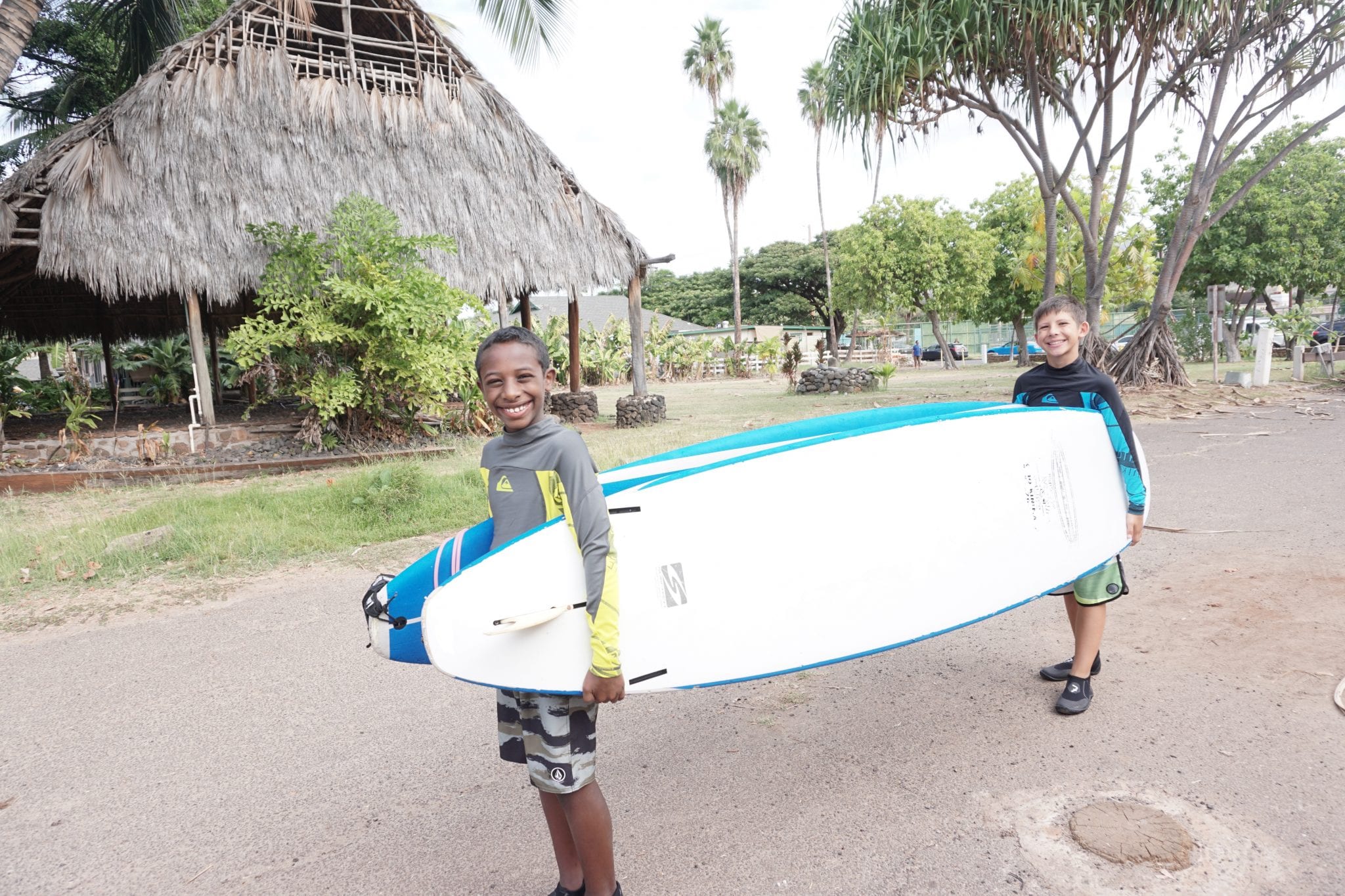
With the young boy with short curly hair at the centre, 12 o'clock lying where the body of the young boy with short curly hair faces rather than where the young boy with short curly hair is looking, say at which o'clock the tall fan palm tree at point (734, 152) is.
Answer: The tall fan palm tree is roughly at 5 o'clock from the young boy with short curly hair.

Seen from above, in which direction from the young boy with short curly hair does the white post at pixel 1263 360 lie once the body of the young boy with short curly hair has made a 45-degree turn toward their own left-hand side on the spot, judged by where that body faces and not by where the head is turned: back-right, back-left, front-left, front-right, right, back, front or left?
back-left

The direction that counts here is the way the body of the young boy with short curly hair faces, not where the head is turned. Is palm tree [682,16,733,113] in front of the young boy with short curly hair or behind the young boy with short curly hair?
behind

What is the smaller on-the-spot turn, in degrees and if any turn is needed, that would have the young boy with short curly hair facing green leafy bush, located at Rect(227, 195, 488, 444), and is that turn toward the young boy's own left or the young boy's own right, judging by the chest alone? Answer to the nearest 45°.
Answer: approximately 135° to the young boy's own right

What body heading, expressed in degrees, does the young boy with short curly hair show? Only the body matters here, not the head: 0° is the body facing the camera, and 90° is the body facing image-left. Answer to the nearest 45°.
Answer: approximately 45°

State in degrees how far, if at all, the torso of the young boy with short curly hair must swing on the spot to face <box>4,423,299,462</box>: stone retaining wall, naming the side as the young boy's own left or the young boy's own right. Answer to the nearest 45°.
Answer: approximately 90° to the young boy's own right

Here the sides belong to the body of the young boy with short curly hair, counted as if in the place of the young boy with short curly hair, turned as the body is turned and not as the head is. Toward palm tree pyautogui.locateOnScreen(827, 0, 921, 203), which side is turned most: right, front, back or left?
back

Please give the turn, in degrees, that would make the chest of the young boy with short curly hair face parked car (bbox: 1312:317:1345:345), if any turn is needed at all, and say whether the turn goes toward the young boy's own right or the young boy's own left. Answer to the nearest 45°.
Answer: approximately 180°
